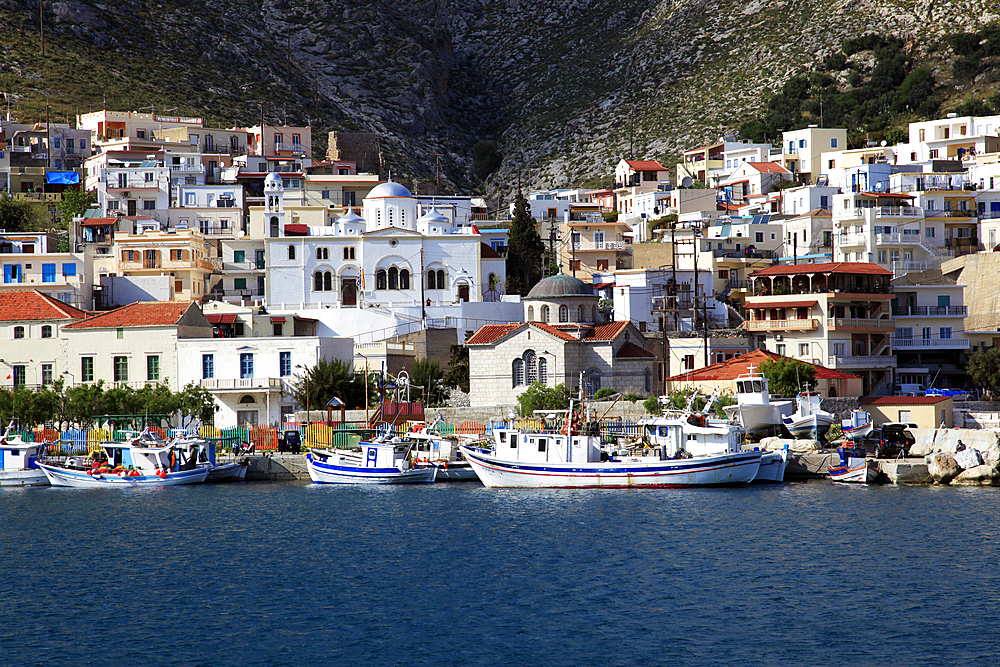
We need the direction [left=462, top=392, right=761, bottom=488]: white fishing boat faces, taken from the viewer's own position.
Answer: facing to the left of the viewer

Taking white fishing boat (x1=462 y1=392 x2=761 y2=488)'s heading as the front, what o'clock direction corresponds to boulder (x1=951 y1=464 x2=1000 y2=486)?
The boulder is roughly at 6 o'clock from the white fishing boat.

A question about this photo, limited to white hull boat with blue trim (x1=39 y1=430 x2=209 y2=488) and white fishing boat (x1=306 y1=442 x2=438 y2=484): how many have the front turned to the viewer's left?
2

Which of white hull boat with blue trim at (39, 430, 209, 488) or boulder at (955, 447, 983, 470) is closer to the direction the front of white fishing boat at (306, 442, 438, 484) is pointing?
the white hull boat with blue trim

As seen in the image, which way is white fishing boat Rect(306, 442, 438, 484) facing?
to the viewer's left

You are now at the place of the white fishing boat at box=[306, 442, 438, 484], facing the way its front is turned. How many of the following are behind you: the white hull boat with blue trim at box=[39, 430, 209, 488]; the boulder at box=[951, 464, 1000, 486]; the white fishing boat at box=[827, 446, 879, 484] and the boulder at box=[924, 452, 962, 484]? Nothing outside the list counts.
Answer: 3

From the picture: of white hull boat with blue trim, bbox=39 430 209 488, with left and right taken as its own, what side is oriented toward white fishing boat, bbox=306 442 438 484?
back

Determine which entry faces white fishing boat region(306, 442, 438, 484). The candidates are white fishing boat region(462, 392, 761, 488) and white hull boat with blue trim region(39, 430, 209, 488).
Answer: white fishing boat region(462, 392, 761, 488)

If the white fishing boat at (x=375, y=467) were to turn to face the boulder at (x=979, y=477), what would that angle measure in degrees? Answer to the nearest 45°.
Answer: approximately 180°

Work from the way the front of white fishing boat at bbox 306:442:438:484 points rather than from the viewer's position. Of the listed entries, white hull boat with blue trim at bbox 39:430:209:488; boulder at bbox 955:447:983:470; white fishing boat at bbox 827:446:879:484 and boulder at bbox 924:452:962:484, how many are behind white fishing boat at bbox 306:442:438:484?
3

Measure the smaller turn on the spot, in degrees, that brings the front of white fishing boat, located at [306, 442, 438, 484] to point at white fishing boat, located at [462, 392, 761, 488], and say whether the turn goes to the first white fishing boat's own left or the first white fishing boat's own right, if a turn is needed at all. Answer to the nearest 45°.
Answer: approximately 180°

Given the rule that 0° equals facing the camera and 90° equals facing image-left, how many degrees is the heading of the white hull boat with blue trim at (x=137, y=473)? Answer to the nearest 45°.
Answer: approximately 90°
